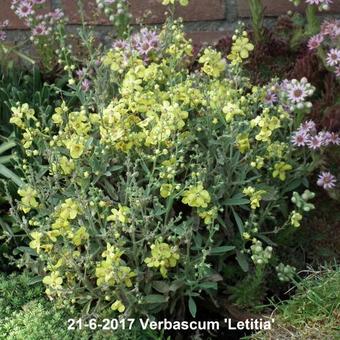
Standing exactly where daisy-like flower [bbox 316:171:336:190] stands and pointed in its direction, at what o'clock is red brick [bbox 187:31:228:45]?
The red brick is roughly at 5 o'clock from the daisy-like flower.

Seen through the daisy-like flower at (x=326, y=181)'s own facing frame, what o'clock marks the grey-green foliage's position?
The grey-green foliage is roughly at 2 o'clock from the daisy-like flower.

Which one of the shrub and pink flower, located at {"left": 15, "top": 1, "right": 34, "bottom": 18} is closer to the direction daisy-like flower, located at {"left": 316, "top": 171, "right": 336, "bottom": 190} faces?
the shrub

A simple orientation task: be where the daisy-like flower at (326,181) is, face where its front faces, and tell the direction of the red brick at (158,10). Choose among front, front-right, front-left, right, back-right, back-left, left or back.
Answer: back-right

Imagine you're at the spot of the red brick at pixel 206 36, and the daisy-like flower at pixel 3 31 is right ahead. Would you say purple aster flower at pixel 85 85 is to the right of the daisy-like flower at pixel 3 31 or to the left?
left

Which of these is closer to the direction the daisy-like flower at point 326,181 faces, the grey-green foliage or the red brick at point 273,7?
the grey-green foliage

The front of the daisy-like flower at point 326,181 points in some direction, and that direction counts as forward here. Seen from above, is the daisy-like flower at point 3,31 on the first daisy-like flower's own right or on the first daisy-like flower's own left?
on the first daisy-like flower's own right

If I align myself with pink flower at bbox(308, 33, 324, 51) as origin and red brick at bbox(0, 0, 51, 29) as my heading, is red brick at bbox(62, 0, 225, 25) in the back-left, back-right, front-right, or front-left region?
front-right

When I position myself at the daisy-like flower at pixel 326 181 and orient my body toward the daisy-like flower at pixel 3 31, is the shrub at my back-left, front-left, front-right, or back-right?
front-left

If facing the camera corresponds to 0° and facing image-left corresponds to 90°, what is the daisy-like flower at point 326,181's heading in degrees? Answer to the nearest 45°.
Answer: approximately 0°

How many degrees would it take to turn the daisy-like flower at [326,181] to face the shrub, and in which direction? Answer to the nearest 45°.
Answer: approximately 45° to its right

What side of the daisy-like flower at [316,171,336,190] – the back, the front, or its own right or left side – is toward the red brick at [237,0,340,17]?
back

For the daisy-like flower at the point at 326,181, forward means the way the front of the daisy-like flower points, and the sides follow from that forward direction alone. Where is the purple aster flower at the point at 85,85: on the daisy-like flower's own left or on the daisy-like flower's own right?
on the daisy-like flower's own right
